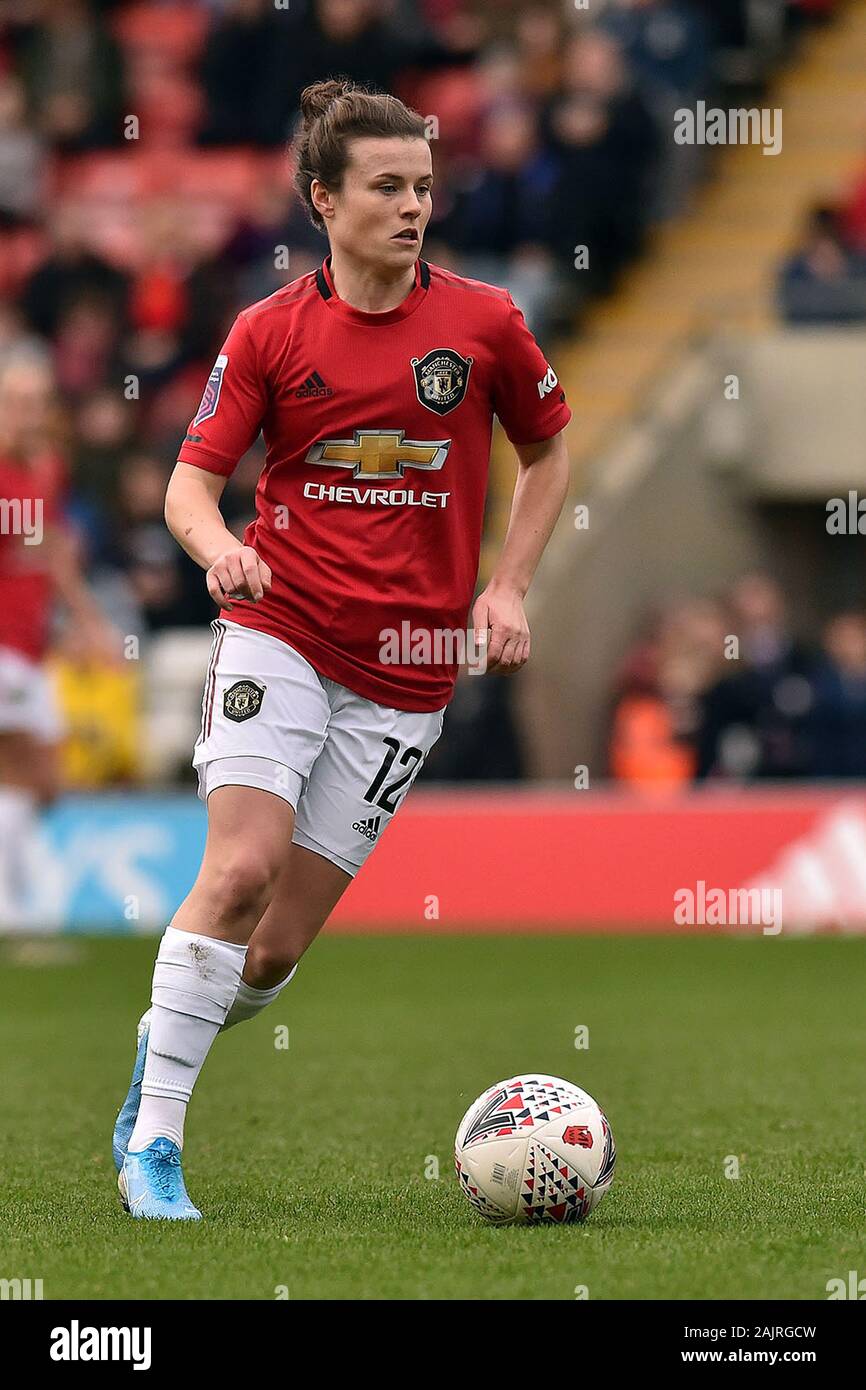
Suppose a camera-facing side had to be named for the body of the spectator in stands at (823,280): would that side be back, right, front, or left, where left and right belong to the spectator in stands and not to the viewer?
front

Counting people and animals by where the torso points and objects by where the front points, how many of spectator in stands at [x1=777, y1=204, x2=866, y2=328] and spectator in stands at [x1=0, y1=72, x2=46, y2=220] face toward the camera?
2

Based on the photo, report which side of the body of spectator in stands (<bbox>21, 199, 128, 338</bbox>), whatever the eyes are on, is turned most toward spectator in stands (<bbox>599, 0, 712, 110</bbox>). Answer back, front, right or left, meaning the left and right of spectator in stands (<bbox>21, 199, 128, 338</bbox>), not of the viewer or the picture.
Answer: left

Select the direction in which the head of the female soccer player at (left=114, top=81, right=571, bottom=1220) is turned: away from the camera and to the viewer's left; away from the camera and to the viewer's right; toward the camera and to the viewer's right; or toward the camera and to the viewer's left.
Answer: toward the camera and to the viewer's right

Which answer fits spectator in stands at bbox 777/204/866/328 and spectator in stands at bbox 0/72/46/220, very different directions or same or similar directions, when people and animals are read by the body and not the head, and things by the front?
same or similar directions

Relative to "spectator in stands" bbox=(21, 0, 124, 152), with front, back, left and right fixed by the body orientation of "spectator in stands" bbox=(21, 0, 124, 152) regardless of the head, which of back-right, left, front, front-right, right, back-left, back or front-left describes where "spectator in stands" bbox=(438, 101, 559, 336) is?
front-left

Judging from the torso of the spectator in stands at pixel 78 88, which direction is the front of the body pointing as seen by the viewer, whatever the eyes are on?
toward the camera

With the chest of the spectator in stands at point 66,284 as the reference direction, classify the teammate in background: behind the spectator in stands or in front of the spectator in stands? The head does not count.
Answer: in front

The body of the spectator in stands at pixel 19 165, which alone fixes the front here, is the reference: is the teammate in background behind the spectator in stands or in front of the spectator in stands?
in front

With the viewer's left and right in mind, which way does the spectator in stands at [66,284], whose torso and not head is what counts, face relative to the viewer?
facing the viewer
